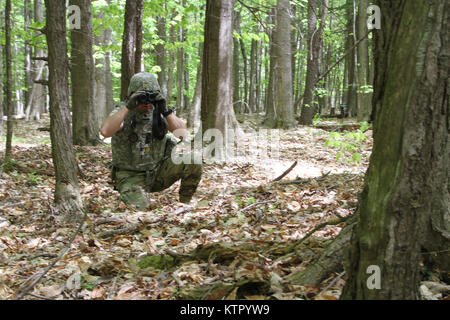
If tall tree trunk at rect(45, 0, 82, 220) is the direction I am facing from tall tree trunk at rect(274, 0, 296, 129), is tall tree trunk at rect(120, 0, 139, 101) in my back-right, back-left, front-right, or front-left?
front-right

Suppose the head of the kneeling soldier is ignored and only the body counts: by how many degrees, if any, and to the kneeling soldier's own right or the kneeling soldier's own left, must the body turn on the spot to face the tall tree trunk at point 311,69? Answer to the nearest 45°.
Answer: approximately 135° to the kneeling soldier's own left

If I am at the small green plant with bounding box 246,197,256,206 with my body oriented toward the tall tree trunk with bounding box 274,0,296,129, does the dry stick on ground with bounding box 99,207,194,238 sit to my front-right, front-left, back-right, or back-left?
back-left

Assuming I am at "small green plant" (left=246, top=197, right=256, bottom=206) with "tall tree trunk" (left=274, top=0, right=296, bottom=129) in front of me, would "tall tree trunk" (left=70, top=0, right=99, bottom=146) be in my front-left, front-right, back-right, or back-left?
front-left

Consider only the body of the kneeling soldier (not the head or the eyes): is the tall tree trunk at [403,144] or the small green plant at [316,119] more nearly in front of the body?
the tall tree trunk

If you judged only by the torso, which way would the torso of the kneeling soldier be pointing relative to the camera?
toward the camera

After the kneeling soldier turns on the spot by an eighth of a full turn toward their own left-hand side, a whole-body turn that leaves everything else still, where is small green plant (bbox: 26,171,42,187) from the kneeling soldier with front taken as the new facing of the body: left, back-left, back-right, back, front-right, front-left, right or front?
back

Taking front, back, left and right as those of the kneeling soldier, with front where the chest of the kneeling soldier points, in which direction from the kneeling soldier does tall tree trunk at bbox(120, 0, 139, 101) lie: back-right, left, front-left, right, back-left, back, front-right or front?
back

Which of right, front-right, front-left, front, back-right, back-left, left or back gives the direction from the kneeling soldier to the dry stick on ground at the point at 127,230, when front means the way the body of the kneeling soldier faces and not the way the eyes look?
front

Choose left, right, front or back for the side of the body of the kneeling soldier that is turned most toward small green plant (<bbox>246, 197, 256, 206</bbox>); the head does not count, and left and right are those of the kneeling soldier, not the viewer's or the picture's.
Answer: left

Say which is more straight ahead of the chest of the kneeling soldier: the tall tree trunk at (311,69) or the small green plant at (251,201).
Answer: the small green plant

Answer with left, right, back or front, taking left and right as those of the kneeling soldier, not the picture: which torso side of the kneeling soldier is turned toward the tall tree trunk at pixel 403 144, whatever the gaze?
front

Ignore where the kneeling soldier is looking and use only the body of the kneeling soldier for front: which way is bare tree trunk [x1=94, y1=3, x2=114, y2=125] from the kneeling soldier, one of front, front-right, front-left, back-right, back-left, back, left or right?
back

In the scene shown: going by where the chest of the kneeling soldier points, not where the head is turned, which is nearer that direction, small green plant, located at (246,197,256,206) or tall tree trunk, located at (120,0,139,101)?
the small green plant
